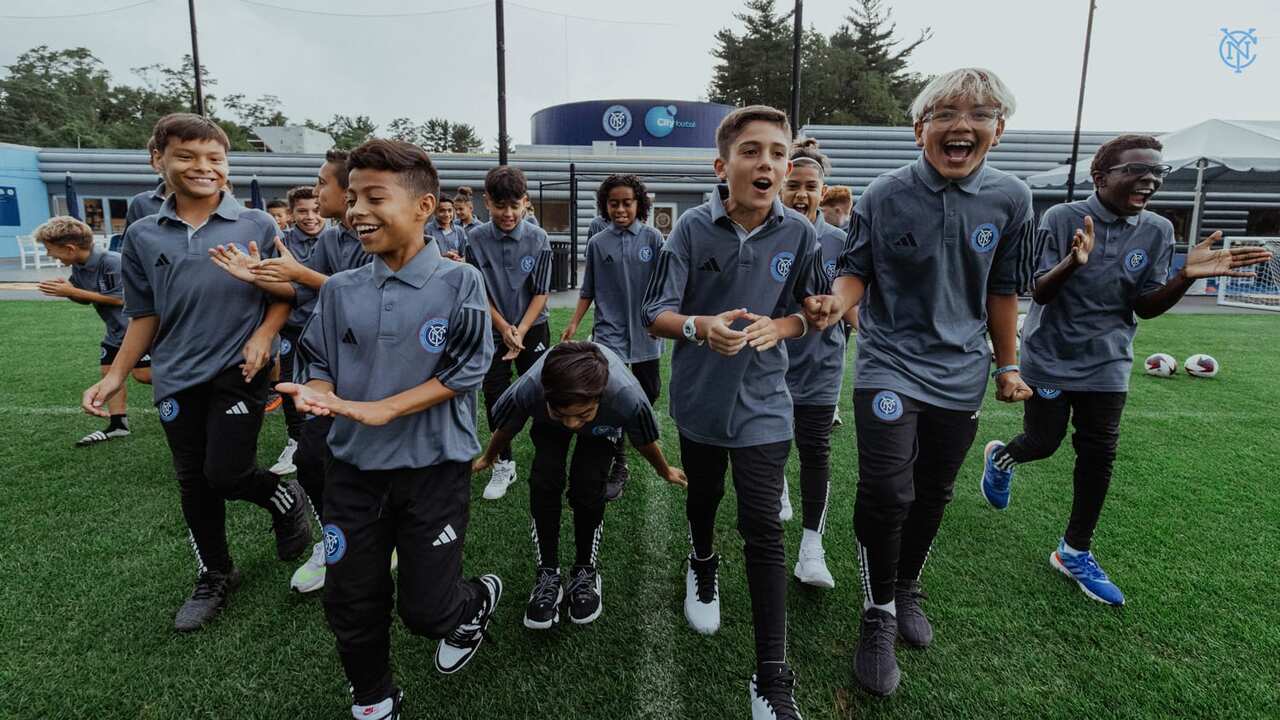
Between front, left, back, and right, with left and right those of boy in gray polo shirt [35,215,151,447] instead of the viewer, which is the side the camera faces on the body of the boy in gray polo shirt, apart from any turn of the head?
left

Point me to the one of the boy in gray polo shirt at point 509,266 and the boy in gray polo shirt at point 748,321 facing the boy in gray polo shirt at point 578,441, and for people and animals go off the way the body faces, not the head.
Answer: the boy in gray polo shirt at point 509,266

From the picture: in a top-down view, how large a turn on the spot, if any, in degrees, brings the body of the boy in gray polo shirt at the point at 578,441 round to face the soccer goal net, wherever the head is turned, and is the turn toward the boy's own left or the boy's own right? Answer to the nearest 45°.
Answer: approximately 135° to the boy's own left

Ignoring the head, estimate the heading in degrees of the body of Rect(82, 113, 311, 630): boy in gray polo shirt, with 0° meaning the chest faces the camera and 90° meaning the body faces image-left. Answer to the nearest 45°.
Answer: approximately 0°

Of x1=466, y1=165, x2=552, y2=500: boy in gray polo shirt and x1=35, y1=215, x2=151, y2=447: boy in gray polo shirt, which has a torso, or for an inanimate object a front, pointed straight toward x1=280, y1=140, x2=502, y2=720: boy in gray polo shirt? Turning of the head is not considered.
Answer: x1=466, y1=165, x2=552, y2=500: boy in gray polo shirt

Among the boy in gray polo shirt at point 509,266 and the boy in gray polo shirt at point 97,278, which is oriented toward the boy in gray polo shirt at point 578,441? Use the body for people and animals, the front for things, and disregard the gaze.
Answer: the boy in gray polo shirt at point 509,266
